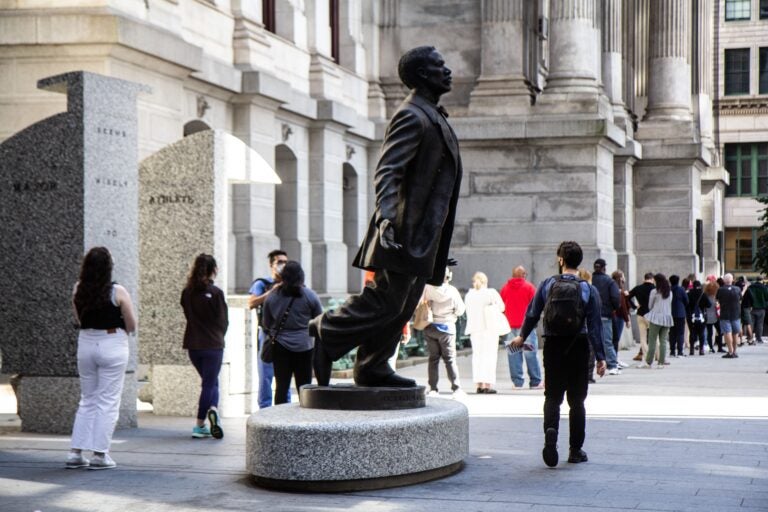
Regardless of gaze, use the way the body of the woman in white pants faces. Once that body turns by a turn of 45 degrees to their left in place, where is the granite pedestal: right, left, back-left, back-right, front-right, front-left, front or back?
back

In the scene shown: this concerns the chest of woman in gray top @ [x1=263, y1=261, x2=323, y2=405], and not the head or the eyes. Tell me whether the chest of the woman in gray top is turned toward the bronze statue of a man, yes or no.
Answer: no

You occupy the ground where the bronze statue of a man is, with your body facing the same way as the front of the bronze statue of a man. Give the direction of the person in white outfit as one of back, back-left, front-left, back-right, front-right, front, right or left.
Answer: left

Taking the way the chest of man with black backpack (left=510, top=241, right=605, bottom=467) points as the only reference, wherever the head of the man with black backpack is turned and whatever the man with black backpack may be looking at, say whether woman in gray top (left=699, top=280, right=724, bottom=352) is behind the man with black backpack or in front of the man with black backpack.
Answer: in front

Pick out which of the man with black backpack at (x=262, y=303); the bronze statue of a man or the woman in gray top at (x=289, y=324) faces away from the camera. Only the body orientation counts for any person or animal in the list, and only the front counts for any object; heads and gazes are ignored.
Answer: the woman in gray top

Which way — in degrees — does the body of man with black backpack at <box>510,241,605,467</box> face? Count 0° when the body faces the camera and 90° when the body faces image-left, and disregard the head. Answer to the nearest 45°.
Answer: approximately 180°

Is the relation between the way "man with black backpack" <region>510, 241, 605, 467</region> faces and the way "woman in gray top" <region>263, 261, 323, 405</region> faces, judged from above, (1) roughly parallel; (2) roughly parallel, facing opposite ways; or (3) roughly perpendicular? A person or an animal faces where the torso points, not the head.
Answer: roughly parallel

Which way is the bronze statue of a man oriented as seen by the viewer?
to the viewer's right

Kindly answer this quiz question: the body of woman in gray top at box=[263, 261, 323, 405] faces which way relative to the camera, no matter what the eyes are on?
away from the camera

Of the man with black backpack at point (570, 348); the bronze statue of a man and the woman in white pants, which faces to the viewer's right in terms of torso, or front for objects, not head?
the bronze statue of a man

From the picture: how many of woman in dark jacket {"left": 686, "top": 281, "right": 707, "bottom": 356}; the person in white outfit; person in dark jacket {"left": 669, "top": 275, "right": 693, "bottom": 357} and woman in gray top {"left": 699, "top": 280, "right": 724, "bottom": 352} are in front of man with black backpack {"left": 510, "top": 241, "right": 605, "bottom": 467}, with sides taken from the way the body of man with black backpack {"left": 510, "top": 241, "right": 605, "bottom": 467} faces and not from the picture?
4

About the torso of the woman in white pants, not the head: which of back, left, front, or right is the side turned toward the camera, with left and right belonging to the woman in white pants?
back

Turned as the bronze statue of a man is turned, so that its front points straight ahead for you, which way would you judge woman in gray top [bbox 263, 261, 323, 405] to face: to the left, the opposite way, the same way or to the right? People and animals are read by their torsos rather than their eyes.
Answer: to the left

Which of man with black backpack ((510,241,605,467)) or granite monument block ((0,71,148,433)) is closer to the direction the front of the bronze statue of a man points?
the man with black backpack

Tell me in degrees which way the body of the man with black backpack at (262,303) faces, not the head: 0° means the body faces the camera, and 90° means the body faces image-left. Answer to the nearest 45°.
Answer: approximately 315°

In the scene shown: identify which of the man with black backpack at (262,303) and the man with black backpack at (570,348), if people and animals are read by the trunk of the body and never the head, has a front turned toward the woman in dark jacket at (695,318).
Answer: the man with black backpack at (570,348)

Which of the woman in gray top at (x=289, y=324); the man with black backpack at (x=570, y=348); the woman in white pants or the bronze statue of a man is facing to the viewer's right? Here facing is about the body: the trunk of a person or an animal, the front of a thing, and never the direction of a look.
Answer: the bronze statue of a man

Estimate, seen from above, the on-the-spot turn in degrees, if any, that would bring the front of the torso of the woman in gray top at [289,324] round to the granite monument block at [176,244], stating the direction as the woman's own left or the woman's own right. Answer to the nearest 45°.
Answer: approximately 45° to the woman's own left

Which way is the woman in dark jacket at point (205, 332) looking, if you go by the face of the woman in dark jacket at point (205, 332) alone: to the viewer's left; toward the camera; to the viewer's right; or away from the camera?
away from the camera

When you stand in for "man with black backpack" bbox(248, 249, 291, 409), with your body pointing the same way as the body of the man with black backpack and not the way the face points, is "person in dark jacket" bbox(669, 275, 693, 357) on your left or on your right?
on your left

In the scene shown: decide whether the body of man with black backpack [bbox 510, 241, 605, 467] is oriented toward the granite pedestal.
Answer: no

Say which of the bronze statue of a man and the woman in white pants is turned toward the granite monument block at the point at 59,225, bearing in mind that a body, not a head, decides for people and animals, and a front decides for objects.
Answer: the woman in white pants

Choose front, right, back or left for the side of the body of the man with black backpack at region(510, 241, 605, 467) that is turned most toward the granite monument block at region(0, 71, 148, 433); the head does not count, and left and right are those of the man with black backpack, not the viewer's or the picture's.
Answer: left

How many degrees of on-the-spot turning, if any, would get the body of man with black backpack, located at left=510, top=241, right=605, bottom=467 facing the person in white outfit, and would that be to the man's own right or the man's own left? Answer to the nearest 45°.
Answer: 0° — they already face them
